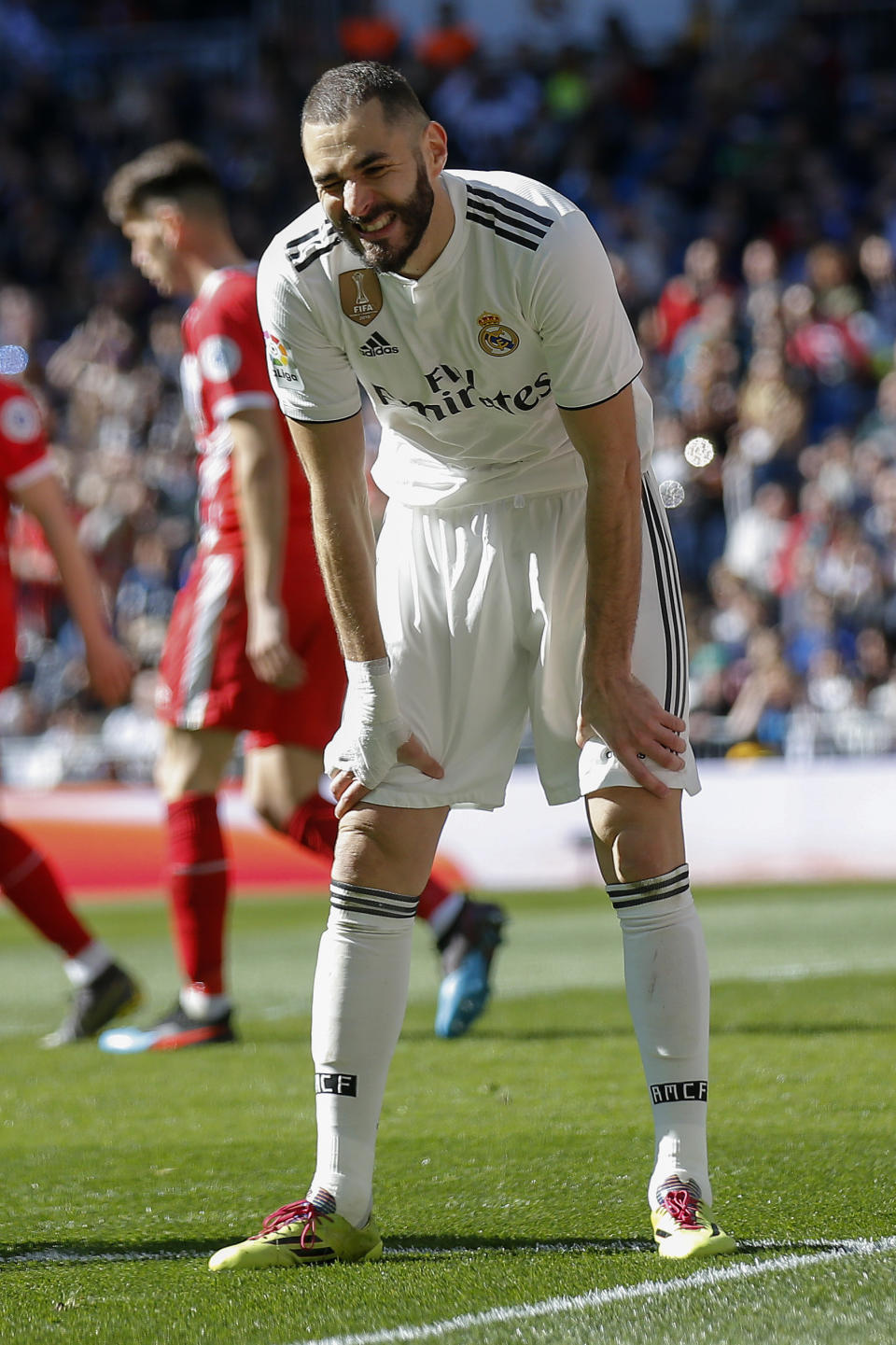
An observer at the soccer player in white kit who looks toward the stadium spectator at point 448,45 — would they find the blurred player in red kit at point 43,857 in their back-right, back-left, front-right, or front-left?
front-left

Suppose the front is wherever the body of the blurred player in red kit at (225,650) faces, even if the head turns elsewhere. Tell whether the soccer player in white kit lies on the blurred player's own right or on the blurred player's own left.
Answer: on the blurred player's own left

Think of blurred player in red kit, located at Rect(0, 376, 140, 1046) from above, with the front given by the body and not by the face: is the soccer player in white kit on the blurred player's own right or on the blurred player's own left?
on the blurred player's own left

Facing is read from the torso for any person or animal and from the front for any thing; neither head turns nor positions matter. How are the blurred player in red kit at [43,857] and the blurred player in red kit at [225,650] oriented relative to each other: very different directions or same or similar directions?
same or similar directions

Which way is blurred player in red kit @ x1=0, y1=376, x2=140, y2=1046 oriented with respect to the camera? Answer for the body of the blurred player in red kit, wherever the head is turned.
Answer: to the viewer's left

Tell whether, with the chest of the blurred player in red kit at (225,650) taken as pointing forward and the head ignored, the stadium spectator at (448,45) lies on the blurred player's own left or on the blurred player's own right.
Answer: on the blurred player's own right

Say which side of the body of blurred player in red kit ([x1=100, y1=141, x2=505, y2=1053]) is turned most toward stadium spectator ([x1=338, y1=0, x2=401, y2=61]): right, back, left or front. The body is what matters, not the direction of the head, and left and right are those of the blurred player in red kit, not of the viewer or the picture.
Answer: right

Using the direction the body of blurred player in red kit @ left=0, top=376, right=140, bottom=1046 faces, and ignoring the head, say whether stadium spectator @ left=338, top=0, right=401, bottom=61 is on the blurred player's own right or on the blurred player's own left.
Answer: on the blurred player's own right

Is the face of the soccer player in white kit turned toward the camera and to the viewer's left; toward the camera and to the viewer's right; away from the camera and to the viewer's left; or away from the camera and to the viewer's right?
toward the camera and to the viewer's left

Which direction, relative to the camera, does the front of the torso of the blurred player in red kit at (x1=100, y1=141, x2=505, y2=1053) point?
to the viewer's left

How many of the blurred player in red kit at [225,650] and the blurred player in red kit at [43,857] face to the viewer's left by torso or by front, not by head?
2

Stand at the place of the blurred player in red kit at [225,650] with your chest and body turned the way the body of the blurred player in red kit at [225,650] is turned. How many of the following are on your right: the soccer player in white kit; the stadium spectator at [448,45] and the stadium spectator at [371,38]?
2

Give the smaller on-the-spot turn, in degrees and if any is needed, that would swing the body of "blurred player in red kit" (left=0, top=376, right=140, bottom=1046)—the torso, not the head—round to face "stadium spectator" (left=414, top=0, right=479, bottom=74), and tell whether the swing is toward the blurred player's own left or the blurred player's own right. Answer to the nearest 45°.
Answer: approximately 90° to the blurred player's own right

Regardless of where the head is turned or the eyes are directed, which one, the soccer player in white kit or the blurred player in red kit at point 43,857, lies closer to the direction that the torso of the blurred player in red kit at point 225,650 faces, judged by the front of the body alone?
the blurred player in red kit
